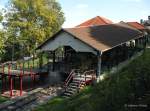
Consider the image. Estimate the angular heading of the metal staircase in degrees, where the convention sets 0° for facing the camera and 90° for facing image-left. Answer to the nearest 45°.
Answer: approximately 45°

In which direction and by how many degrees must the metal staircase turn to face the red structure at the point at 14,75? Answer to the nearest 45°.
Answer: approximately 45° to its right

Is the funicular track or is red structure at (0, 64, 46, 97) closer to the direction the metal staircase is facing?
the funicular track
